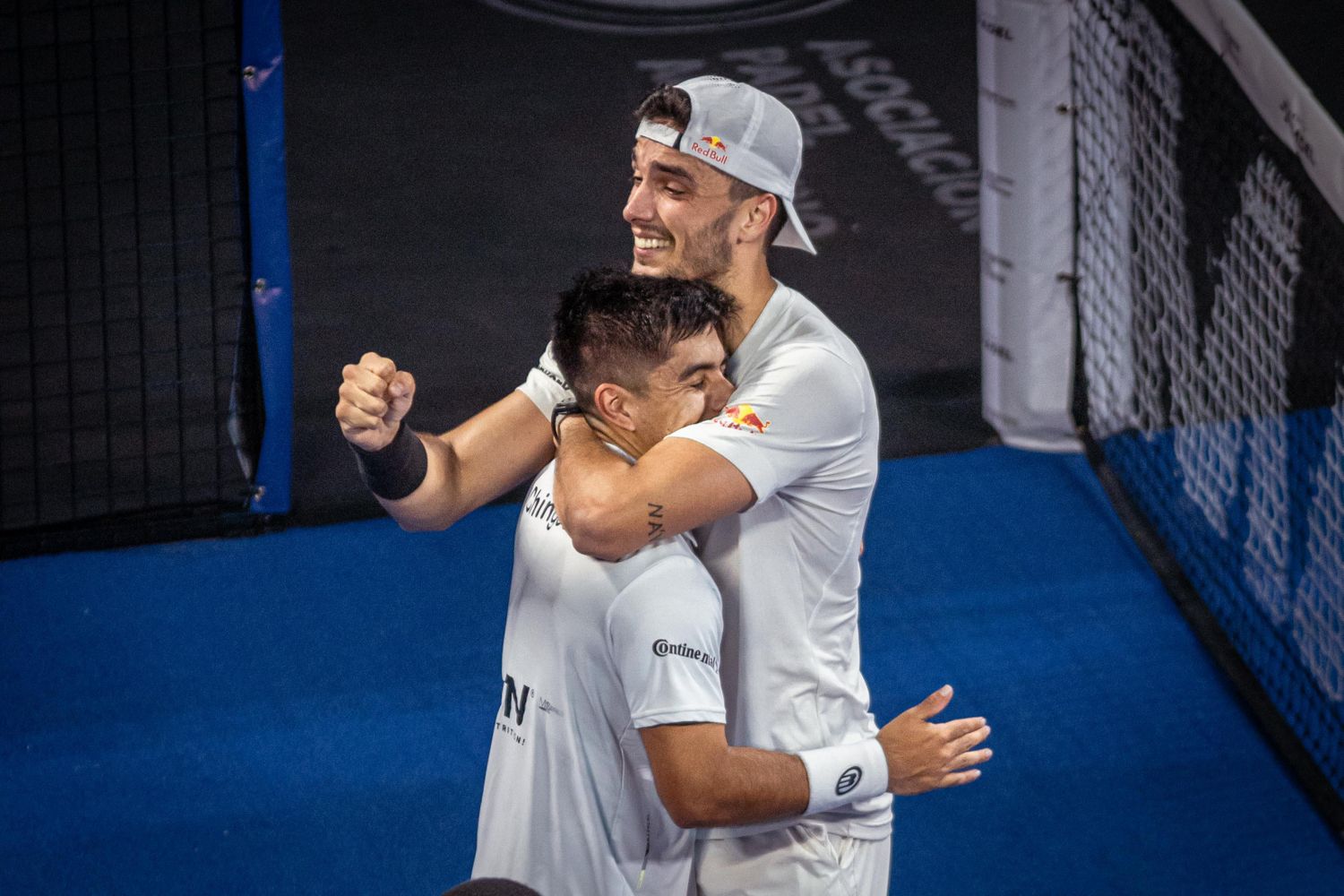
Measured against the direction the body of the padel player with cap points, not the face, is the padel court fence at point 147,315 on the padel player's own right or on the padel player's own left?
on the padel player's own right
